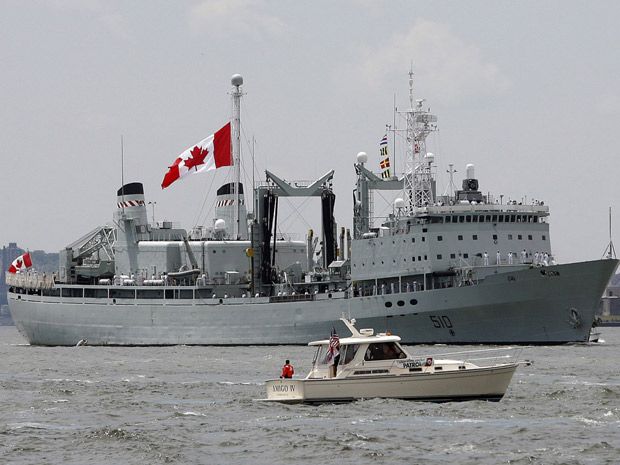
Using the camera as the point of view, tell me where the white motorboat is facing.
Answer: facing away from the viewer and to the right of the viewer
